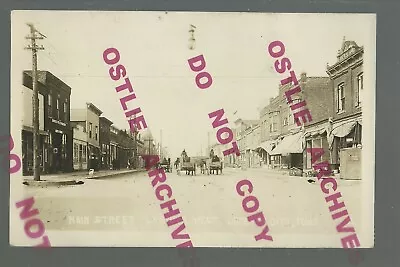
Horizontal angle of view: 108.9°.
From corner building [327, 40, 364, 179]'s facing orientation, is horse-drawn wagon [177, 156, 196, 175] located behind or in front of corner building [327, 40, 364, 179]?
in front

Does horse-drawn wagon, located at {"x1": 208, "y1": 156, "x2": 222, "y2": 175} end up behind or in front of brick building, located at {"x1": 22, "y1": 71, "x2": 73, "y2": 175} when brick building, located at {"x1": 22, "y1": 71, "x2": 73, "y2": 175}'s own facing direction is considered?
in front

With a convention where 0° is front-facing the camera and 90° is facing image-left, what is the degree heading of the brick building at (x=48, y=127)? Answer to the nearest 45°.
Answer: approximately 315°

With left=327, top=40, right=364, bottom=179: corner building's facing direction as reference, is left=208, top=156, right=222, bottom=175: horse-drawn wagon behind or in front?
in front

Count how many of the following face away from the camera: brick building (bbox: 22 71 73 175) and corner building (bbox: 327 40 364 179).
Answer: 0

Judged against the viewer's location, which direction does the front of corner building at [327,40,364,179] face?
facing the viewer and to the left of the viewer
